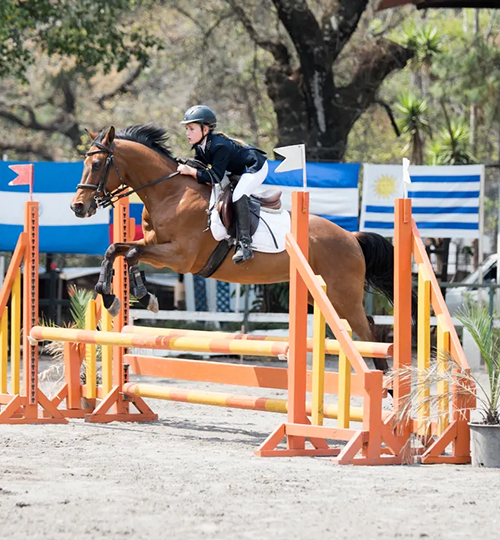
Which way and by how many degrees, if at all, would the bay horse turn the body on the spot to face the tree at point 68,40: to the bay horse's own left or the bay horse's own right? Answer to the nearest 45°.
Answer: approximately 90° to the bay horse's own right

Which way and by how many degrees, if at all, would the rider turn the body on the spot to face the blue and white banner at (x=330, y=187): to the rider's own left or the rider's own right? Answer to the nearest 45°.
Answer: approximately 90° to the rider's own right

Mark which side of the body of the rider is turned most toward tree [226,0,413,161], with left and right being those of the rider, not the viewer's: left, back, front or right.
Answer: right

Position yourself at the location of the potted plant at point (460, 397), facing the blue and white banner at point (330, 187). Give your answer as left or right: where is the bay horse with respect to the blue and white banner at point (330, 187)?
left

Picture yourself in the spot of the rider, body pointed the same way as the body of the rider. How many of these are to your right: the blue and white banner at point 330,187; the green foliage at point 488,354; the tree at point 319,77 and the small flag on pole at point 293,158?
2

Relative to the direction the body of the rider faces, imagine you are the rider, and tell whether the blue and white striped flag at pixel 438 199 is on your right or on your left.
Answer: on your right

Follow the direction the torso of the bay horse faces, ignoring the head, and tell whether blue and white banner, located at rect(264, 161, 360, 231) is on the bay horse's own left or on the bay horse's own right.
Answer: on the bay horse's own right

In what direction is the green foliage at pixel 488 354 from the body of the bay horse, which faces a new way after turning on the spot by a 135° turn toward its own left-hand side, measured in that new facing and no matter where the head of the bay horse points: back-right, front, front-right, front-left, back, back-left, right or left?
front

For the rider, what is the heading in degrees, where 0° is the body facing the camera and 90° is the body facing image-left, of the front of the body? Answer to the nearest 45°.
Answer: approximately 90°

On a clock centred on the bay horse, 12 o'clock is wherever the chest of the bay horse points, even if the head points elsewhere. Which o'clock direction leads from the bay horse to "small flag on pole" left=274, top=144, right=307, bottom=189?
The small flag on pole is roughly at 8 o'clock from the bay horse.

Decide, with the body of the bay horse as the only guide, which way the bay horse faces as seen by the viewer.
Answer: to the viewer's left
